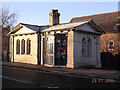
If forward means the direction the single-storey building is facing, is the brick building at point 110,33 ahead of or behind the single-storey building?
behind
